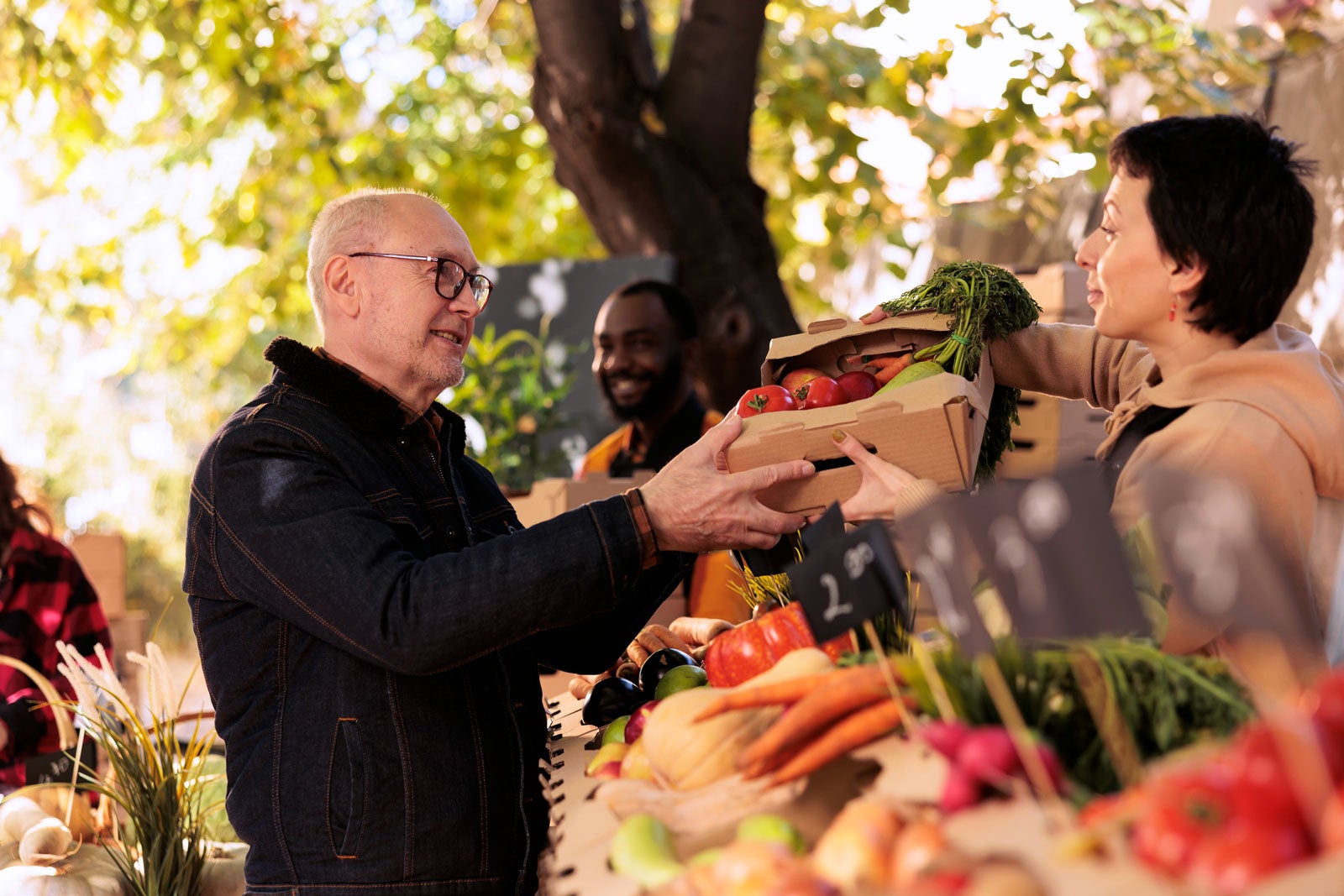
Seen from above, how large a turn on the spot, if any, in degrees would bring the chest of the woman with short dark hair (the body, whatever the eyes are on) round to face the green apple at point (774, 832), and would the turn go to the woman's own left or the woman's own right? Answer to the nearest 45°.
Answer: approximately 45° to the woman's own left

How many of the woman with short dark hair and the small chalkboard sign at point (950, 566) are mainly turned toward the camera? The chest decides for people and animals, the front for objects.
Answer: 1

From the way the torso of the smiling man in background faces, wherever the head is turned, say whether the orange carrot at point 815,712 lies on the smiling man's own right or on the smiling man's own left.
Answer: on the smiling man's own left

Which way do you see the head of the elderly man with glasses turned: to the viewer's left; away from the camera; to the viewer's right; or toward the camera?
to the viewer's right

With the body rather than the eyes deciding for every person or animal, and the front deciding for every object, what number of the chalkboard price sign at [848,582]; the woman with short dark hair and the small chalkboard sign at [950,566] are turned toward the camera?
2

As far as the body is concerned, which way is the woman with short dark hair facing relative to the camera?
to the viewer's left

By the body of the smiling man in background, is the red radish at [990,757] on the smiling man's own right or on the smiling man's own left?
on the smiling man's own left

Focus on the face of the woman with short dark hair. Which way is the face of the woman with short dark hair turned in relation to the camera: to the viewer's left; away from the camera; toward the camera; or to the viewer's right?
to the viewer's left

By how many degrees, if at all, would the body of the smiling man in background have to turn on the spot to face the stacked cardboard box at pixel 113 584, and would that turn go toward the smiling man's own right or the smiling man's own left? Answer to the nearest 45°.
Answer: approximately 45° to the smiling man's own right

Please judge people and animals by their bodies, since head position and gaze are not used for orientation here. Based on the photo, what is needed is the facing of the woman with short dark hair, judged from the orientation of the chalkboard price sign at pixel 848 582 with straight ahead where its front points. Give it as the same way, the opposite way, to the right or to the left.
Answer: to the right
